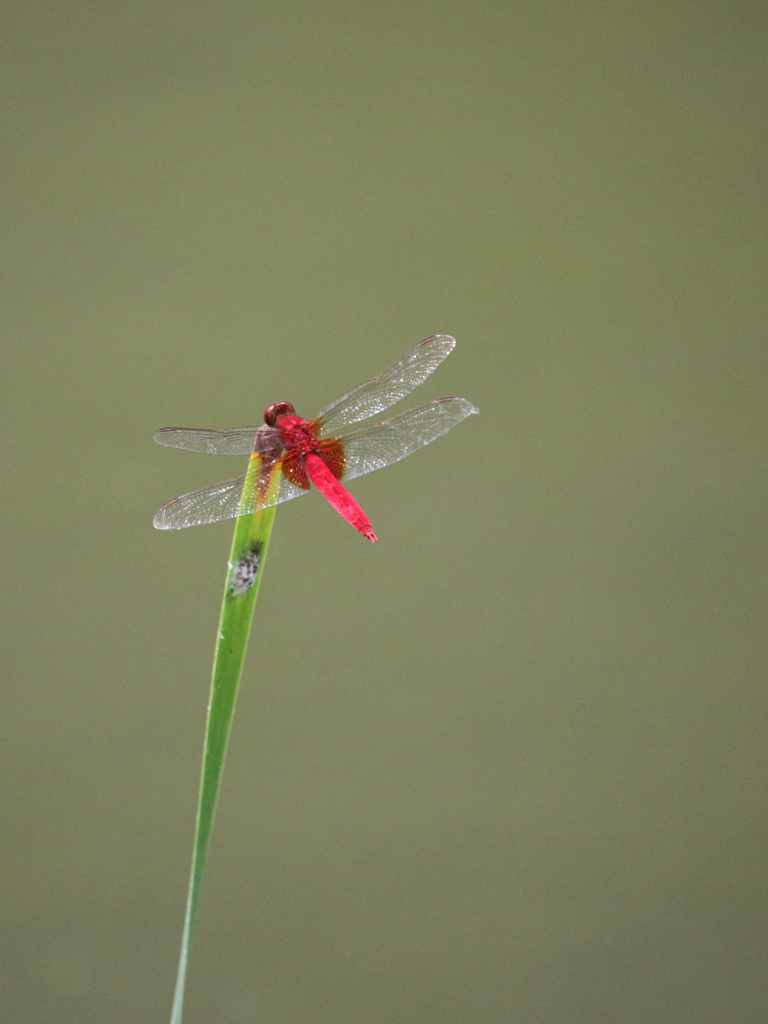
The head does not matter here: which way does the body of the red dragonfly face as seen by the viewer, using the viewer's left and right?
facing away from the viewer and to the left of the viewer
